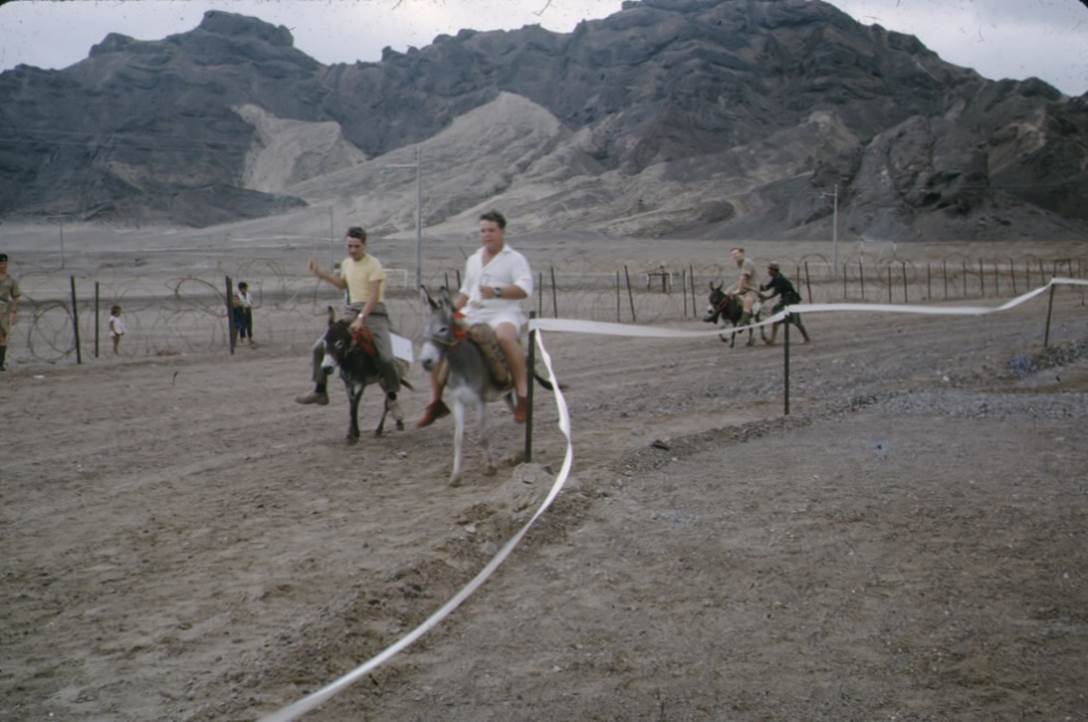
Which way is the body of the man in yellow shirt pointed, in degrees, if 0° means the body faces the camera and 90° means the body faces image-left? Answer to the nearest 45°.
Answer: approximately 45°

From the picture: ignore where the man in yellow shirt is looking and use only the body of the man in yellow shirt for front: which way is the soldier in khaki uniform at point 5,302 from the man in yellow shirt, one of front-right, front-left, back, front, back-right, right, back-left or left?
right

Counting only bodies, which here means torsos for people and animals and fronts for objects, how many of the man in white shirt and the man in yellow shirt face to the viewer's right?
0

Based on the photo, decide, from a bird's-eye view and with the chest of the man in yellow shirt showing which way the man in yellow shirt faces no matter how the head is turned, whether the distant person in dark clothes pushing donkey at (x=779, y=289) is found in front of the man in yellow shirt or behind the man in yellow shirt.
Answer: behind

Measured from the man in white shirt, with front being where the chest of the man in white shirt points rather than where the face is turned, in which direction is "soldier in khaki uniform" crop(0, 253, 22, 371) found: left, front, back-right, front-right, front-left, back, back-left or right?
right

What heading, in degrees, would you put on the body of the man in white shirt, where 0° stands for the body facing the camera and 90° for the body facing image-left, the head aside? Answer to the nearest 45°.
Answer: approximately 45°
